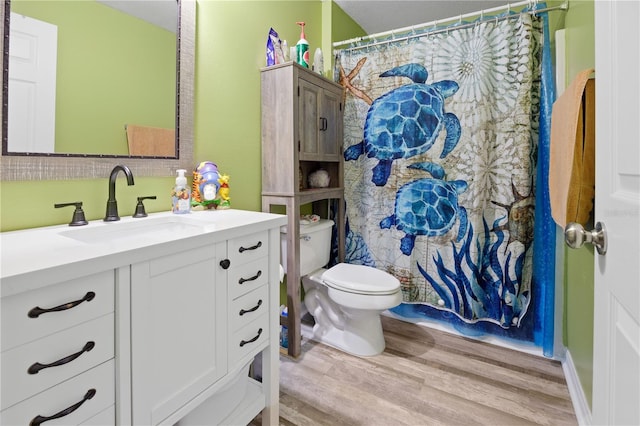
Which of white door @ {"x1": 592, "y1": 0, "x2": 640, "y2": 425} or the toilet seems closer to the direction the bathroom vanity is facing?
the white door

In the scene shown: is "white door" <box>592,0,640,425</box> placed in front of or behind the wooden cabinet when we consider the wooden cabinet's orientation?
in front

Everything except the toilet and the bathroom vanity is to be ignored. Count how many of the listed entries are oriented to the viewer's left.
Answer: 0

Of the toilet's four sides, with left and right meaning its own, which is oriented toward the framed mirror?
right

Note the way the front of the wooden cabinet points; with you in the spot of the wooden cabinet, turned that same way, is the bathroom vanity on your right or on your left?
on your right

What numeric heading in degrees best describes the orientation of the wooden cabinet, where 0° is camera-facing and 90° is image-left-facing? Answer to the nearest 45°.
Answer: approximately 315°

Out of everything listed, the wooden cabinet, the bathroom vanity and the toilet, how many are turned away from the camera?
0

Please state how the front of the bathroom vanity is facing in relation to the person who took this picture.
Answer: facing the viewer and to the right of the viewer

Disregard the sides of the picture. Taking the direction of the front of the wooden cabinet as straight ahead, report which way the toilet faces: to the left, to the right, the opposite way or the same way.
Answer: the same way

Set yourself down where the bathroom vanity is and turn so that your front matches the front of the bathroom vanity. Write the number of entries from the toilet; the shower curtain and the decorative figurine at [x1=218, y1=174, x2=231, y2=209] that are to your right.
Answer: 0
